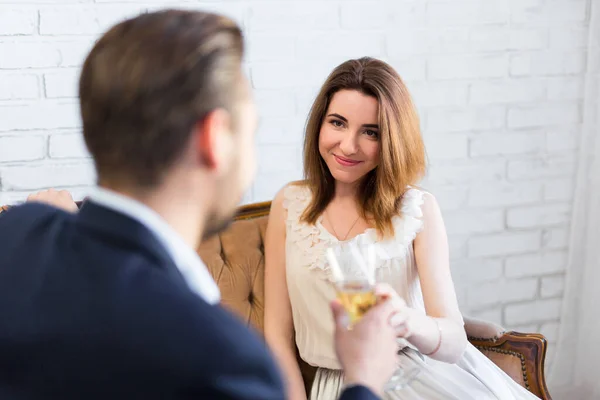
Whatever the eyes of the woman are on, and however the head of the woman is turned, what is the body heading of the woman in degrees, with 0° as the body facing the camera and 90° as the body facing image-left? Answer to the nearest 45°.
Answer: approximately 0°

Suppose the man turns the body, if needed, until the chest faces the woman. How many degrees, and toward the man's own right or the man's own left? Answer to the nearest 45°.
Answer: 0° — they already face them

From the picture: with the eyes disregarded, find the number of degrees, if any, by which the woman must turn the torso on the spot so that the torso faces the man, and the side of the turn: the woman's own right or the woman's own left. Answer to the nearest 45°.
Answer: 0° — they already face them

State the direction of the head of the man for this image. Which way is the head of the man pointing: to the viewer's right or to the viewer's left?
to the viewer's right

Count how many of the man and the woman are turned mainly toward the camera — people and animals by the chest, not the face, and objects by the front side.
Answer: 1

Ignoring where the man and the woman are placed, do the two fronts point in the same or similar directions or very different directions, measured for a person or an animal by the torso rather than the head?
very different directions

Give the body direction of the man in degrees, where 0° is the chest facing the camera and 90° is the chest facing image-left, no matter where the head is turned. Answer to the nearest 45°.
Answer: approximately 225°
